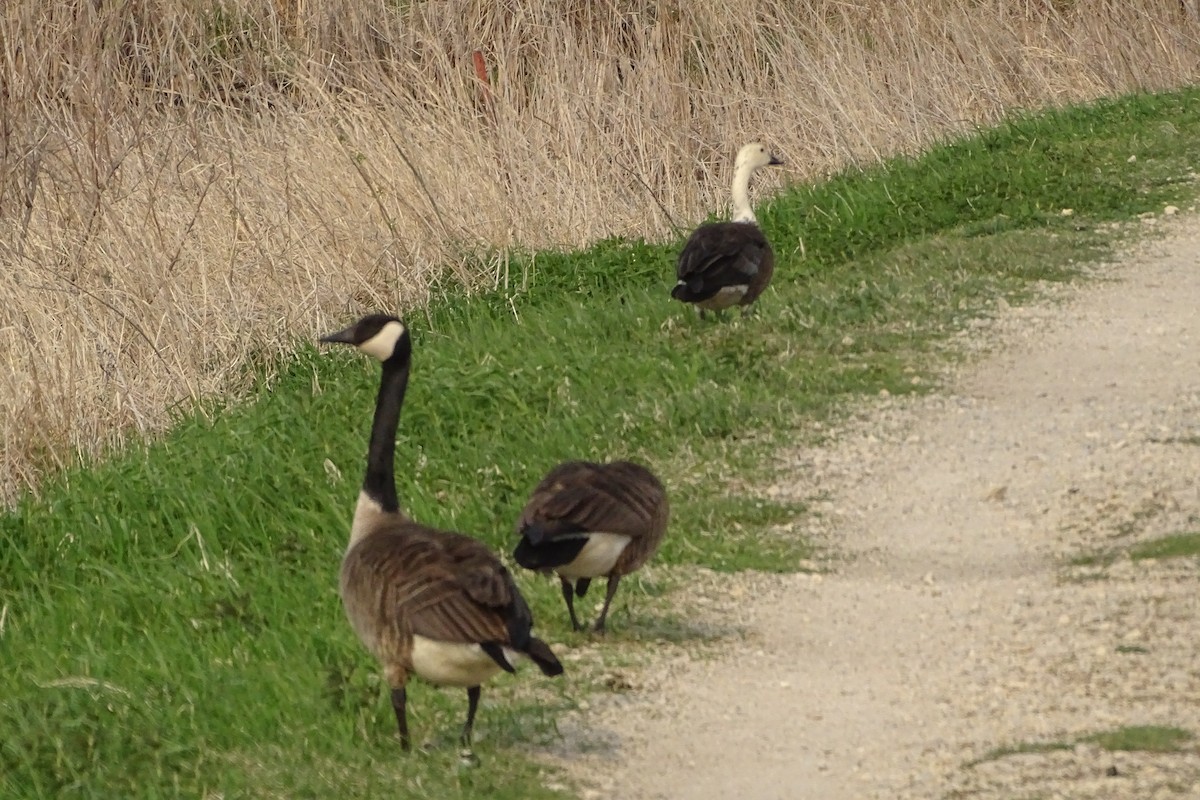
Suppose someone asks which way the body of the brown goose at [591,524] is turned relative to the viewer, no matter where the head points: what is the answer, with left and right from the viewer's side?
facing away from the viewer and to the right of the viewer

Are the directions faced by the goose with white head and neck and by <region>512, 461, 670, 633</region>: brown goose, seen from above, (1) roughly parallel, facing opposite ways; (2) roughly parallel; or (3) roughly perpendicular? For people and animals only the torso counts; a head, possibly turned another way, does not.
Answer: roughly parallel

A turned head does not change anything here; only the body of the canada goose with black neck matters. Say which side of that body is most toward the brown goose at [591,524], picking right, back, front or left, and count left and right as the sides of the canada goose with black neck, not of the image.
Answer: right

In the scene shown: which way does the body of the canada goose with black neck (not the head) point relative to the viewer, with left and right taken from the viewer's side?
facing away from the viewer and to the left of the viewer

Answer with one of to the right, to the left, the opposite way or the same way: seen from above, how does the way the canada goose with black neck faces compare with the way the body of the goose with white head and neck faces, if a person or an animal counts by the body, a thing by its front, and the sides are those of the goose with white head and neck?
to the left

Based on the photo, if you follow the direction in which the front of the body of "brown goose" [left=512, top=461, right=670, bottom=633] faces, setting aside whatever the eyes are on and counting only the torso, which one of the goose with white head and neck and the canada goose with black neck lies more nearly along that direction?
the goose with white head and neck

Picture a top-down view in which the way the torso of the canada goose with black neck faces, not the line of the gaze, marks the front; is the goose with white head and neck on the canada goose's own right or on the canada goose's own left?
on the canada goose's own right

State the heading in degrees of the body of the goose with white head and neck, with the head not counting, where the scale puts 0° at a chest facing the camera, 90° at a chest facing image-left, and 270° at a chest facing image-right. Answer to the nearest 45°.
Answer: approximately 225°

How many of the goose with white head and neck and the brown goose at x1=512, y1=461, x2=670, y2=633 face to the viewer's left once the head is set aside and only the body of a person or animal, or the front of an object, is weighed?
0

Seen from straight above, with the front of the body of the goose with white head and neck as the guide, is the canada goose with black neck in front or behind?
behind
